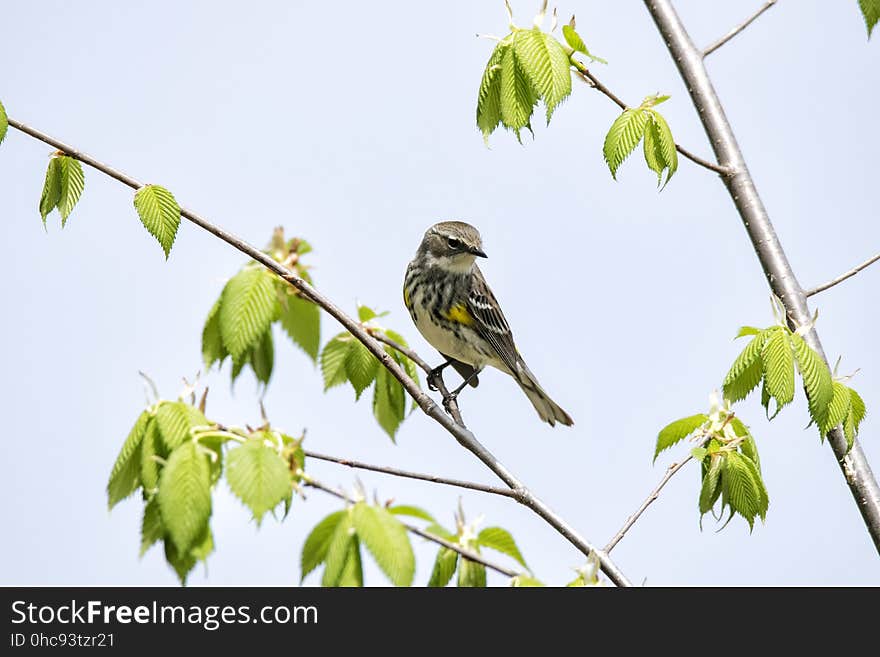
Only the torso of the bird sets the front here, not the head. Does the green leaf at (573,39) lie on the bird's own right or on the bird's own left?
on the bird's own left

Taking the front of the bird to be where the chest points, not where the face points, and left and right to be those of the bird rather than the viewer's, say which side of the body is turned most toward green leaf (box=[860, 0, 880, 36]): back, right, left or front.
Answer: left

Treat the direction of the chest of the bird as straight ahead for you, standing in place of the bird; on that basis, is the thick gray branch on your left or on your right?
on your left

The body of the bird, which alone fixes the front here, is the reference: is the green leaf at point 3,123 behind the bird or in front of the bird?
in front

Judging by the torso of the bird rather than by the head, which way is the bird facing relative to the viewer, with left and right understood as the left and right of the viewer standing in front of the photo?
facing the viewer and to the left of the viewer
